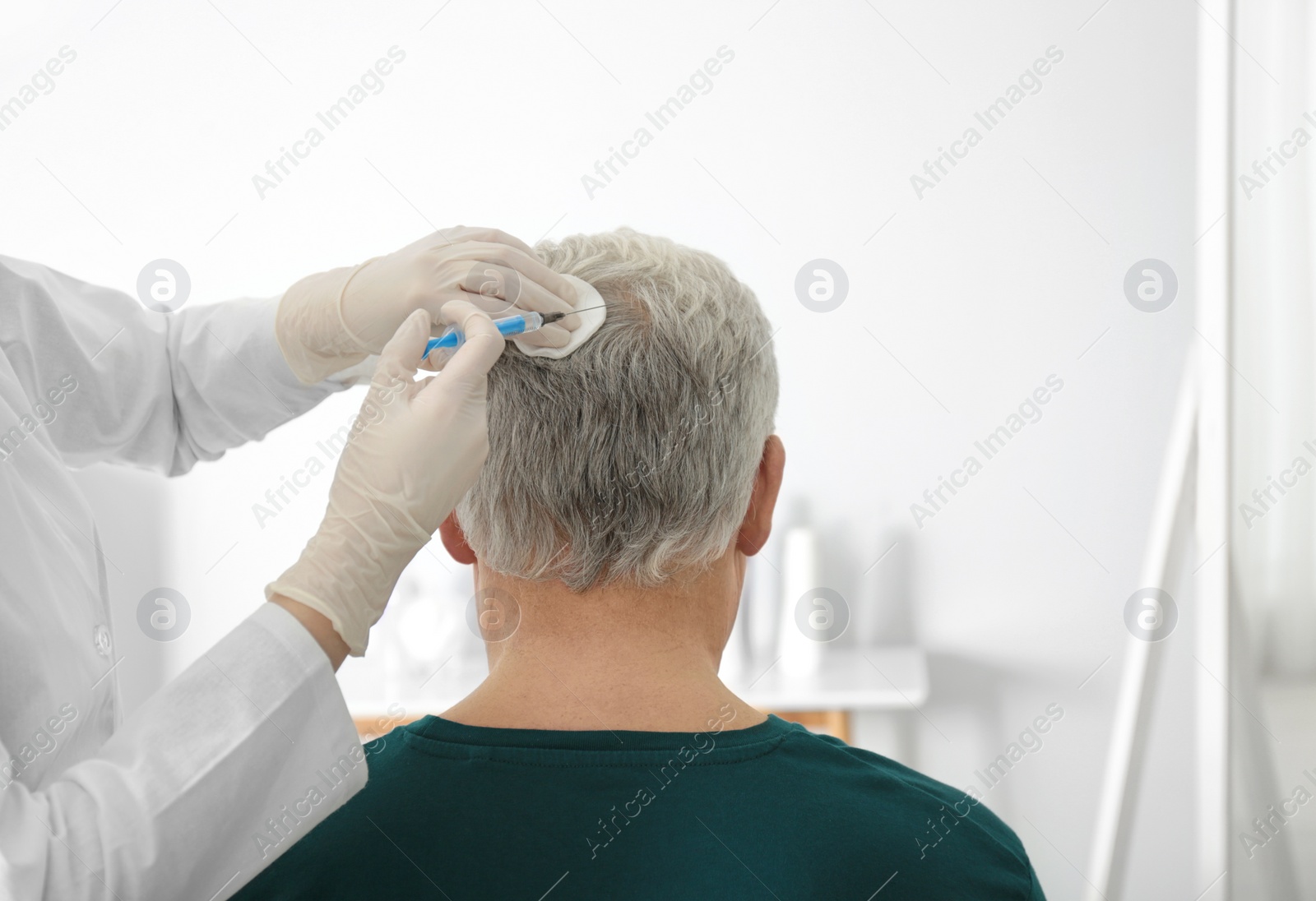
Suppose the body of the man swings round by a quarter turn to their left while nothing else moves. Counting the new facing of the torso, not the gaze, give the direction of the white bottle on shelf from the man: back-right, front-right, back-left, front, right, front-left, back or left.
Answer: right

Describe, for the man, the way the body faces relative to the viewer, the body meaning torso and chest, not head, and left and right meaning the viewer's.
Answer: facing away from the viewer

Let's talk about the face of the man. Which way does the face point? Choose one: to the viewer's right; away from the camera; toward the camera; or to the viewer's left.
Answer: away from the camera

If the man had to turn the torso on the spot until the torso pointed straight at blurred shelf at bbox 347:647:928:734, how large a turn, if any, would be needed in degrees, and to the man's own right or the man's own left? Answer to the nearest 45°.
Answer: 0° — they already face it
